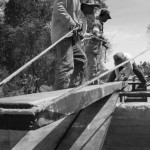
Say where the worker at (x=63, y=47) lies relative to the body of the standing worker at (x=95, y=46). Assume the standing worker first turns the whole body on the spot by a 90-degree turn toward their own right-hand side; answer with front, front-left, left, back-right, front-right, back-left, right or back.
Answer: front

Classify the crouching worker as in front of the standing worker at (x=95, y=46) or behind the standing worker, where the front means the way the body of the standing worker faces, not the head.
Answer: in front

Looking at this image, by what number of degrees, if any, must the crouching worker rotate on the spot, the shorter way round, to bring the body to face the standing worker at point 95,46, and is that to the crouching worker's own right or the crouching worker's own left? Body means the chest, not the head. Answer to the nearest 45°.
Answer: approximately 45° to the crouching worker's own right

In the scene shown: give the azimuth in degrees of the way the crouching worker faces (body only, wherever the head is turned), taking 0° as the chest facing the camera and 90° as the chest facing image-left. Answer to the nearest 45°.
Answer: approximately 45°

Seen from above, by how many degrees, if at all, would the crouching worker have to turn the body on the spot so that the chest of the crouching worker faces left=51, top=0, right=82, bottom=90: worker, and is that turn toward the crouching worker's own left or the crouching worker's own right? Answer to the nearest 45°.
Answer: approximately 45° to the crouching worker's own left

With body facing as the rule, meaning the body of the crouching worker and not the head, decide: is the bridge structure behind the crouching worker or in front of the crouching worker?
in front
